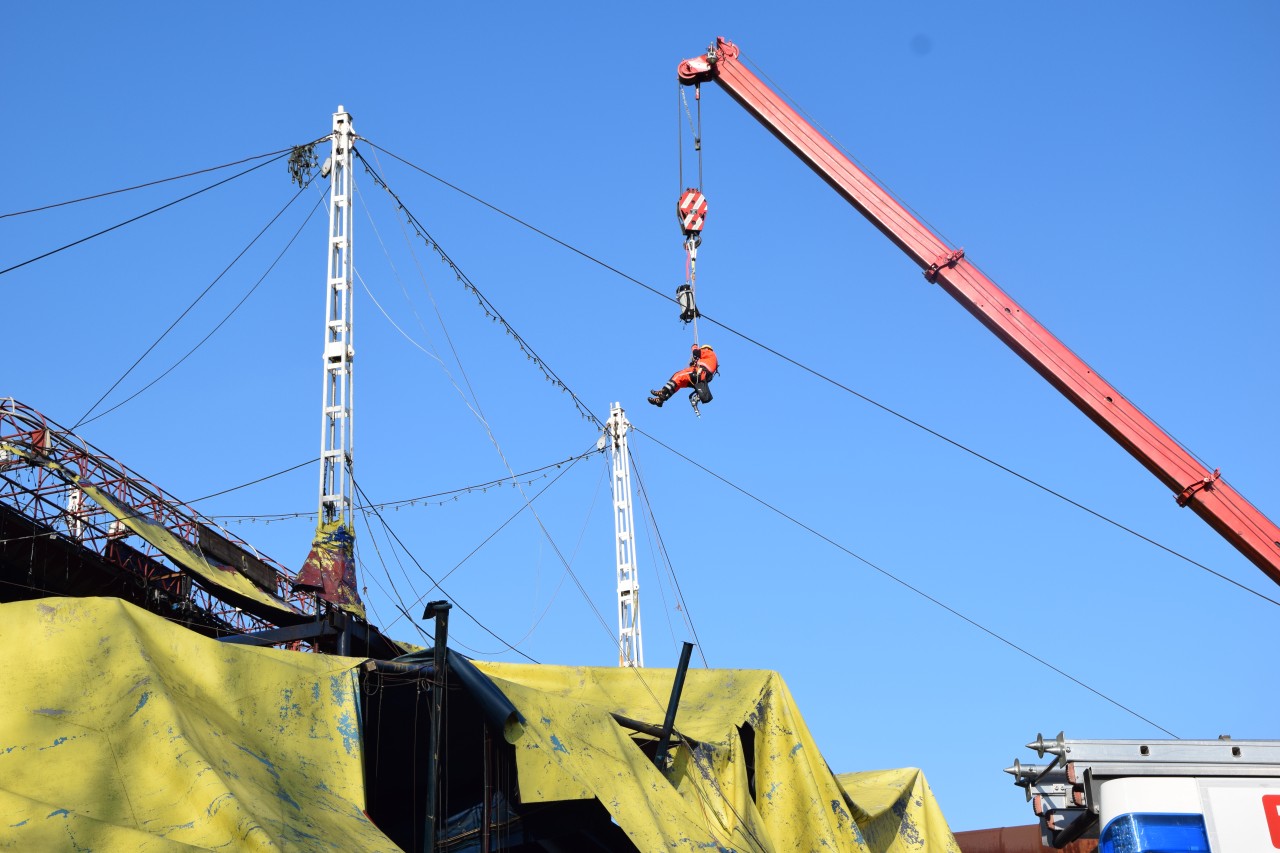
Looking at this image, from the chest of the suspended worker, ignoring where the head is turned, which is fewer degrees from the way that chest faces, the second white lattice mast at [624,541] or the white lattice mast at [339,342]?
the white lattice mast

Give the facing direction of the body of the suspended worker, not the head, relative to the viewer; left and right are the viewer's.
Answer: facing to the left of the viewer

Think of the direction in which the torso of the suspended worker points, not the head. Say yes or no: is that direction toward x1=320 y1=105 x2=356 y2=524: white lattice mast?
yes

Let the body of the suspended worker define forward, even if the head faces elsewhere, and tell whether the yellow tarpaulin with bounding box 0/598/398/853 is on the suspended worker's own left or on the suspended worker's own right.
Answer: on the suspended worker's own left

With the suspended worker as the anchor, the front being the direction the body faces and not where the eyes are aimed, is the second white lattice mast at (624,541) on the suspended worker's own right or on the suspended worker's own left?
on the suspended worker's own right
